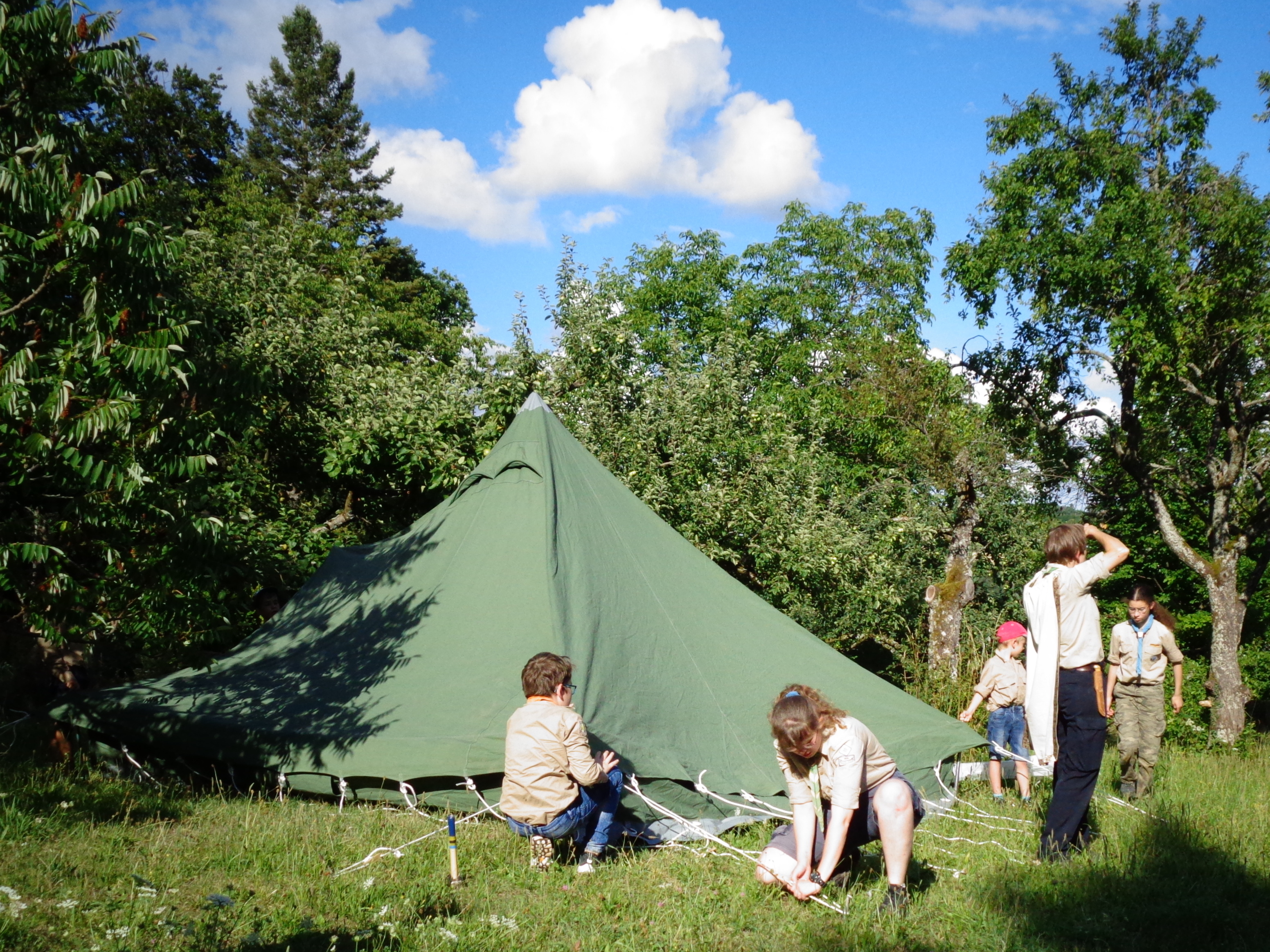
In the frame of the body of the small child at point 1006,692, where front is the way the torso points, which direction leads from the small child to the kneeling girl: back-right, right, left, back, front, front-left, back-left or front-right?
front-right

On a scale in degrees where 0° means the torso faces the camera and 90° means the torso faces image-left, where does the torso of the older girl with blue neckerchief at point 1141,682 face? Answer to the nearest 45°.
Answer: approximately 0°

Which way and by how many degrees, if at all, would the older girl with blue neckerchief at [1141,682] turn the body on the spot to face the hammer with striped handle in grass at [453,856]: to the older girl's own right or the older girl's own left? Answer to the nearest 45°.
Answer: approximately 45° to the older girl's own right

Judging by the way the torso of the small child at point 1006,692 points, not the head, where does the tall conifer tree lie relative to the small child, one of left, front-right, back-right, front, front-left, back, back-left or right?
back

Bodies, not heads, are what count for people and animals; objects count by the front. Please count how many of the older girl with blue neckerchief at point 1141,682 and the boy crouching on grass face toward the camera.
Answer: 1

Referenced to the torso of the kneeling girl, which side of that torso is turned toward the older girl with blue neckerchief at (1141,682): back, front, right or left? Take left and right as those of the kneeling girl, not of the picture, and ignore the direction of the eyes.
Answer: back

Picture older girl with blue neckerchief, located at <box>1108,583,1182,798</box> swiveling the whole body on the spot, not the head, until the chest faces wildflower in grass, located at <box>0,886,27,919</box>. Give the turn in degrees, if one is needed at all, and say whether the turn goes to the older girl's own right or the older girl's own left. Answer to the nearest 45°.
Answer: approximately 45° to the older girl's own right

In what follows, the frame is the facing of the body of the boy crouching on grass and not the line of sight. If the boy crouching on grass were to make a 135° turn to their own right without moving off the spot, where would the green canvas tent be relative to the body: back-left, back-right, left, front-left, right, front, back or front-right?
back

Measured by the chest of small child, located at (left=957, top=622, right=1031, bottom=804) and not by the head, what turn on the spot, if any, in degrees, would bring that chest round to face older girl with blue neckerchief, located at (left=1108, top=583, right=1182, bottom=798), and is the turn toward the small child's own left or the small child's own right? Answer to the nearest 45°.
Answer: approximately 45° to the small child's own left

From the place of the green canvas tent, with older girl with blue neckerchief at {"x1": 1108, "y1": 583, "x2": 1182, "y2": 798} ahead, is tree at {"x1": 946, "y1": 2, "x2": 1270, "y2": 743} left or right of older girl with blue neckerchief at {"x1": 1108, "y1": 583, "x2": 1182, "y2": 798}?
left

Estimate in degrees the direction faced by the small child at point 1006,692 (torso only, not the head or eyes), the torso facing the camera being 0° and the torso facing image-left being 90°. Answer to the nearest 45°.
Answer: approximately 315°
